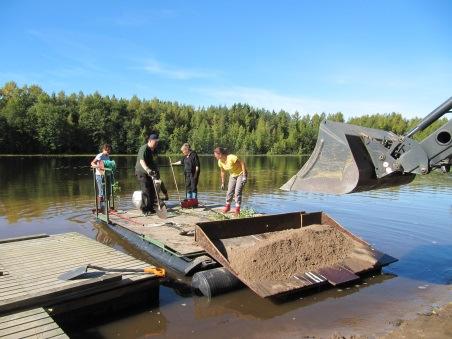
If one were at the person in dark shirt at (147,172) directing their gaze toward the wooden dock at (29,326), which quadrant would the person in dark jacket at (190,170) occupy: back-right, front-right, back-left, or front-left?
back-left

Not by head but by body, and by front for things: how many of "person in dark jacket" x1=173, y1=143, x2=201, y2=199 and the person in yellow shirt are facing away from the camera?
0

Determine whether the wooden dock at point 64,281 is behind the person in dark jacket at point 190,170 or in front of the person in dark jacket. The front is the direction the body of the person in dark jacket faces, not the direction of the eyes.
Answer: in front

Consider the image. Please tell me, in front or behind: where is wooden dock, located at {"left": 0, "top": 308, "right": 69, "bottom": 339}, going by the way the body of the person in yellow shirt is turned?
in front
